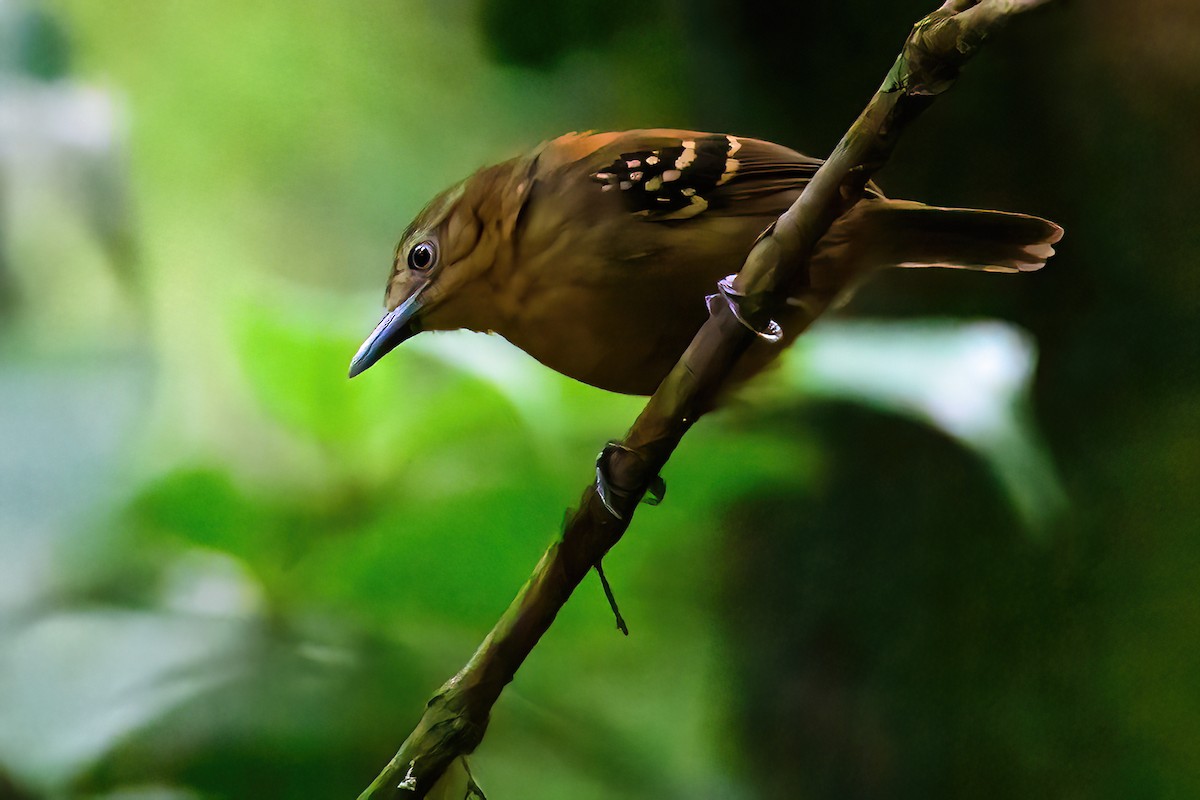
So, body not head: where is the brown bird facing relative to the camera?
to the viewer's left
